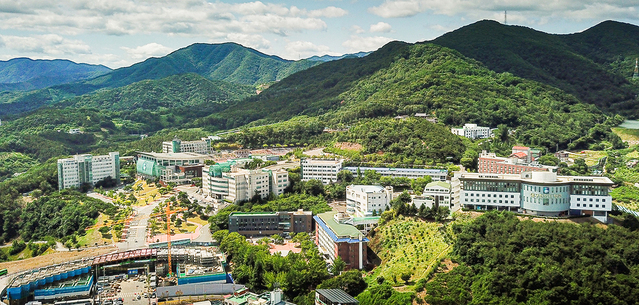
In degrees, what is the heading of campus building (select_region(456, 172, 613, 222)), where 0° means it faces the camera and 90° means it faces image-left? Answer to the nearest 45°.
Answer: approximately 0°

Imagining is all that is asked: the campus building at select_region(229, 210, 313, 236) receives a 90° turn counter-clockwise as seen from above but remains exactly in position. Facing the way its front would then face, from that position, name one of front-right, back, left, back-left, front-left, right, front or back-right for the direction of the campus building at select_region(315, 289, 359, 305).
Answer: right

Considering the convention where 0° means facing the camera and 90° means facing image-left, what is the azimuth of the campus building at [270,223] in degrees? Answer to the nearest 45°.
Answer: approximately 0°

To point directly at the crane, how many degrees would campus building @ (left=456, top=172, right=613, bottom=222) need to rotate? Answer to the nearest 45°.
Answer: approximately 90° to its right

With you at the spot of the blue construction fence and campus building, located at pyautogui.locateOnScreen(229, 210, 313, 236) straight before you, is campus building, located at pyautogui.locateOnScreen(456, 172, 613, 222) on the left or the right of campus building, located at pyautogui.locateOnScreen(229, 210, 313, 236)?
right

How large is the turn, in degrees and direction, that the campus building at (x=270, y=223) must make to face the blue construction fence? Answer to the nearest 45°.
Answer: approximately 45° to its right

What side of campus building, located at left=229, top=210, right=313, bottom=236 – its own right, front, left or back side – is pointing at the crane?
right

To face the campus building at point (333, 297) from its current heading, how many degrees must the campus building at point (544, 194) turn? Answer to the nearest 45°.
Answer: approximately 45° to its right

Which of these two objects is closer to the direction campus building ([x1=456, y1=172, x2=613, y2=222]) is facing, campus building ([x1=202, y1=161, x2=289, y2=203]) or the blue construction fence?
the blue construction fence

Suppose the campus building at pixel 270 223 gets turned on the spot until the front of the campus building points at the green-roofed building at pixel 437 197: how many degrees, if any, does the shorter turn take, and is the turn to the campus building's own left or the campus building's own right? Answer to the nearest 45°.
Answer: approximately 90° to the campus building's own left

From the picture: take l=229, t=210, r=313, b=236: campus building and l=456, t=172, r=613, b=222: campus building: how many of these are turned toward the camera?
2

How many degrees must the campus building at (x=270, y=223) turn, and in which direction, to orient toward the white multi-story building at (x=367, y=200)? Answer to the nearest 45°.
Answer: approximately 90° to its left

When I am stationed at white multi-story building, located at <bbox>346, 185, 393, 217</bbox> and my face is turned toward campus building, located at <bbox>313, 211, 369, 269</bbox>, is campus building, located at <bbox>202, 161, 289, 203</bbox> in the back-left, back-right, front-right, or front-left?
back-right
